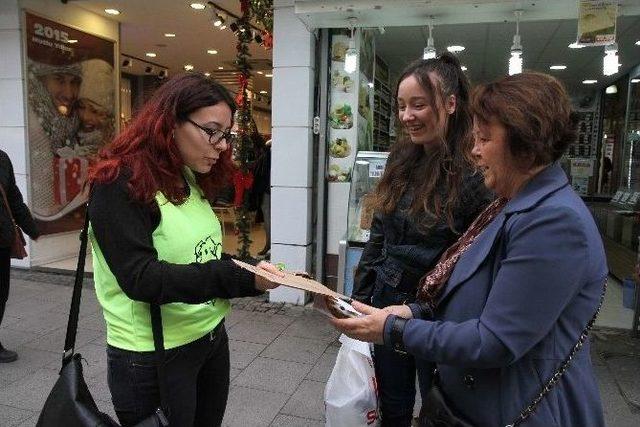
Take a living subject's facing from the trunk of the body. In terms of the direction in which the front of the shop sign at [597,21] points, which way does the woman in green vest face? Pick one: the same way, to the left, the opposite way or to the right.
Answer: to the left

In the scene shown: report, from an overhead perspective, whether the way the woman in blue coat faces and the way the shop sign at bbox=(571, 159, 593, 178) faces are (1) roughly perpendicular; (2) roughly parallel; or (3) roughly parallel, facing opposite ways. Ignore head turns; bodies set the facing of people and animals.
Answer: roughly perpendicular

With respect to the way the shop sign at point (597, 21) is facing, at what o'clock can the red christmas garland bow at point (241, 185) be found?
The red christmas garland bow is roughly at 3 o'clock from the shop sign.

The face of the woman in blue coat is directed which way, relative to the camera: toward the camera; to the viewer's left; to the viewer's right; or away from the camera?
to the viewer's left

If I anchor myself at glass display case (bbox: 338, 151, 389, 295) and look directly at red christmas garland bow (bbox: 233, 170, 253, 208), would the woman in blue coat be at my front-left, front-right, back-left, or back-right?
back-left

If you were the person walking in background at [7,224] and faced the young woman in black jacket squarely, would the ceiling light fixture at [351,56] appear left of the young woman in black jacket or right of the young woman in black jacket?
left

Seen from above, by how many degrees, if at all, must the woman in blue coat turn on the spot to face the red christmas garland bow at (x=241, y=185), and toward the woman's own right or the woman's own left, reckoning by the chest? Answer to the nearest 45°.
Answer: approximately 45° to the woman's own right

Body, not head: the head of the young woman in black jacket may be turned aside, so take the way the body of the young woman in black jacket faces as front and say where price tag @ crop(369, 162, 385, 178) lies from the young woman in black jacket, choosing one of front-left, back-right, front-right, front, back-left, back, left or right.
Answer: back-right

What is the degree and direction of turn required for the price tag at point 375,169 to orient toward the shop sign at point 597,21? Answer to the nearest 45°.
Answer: approximately 90° to its left

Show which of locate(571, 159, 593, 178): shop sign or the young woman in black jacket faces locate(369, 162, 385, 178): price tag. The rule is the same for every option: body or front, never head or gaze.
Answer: the shop sign

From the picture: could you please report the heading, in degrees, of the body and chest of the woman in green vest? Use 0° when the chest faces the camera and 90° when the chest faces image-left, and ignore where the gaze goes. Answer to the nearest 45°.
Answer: approximately 315°

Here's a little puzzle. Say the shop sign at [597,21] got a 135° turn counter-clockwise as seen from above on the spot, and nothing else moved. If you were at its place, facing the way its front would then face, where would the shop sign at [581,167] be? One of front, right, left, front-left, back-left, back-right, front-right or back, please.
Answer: front-left

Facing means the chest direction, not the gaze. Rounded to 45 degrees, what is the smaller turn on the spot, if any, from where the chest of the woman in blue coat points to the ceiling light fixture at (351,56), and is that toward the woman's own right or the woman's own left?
approximately 90° to the woman's own right
